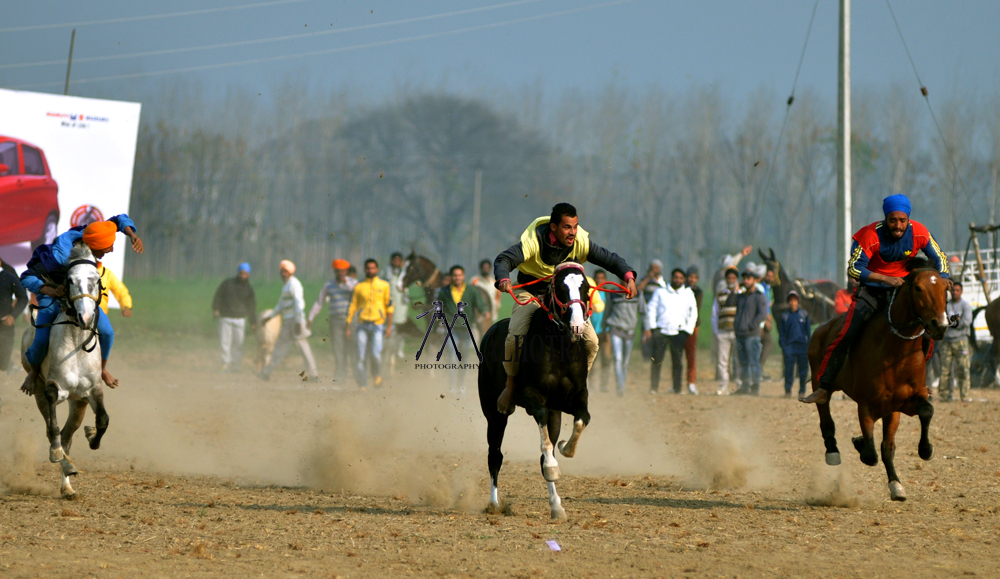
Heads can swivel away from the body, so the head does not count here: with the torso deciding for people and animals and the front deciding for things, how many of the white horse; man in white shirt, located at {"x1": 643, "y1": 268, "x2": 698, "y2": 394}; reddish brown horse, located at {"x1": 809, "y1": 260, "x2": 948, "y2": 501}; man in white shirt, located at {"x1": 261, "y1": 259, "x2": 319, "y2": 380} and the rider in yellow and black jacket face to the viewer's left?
1

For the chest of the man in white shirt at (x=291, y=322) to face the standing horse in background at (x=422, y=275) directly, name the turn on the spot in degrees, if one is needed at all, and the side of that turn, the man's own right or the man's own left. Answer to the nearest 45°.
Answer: approximately 180°

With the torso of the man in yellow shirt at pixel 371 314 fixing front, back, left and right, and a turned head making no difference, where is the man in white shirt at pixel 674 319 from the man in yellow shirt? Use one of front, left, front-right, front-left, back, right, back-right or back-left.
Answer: left

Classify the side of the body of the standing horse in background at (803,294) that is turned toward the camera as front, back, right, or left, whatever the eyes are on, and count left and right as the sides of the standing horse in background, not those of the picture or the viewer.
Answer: left

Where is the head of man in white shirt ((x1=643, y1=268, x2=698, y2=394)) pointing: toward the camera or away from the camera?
toward the camera

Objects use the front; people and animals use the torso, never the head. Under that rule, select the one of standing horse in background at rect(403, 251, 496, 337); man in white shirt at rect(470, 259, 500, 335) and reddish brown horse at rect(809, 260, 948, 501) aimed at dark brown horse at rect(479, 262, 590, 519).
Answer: the man in white shirt

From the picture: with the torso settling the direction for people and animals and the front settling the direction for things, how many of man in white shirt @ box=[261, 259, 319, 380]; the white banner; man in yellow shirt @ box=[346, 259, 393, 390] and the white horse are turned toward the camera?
3

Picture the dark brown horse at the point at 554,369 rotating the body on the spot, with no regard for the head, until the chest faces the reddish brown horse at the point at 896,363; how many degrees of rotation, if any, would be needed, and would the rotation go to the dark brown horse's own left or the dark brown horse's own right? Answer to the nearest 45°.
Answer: approximately 45° to the dark brown horse's own left

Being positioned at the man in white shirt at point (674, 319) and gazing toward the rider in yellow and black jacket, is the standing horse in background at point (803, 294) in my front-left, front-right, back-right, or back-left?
back-left

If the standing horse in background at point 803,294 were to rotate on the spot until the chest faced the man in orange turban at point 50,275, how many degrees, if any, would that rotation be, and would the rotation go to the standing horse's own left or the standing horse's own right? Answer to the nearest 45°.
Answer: approximately 45° to the standing horse's own left

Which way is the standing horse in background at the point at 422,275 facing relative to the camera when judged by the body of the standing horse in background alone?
to the viewer's left

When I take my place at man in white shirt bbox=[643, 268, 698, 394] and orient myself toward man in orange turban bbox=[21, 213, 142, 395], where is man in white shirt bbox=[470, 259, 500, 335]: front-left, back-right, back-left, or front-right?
front-right

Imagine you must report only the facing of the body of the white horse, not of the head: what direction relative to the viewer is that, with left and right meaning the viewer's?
facing the viewer

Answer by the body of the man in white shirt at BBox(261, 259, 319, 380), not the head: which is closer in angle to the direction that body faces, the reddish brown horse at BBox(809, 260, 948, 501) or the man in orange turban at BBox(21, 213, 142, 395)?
the man in orange turban

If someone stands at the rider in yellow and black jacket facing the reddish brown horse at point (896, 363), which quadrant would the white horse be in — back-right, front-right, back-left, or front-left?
back-left

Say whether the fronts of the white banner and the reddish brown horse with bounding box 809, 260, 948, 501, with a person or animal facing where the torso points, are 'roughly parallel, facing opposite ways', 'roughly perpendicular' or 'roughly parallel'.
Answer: roughly parallel

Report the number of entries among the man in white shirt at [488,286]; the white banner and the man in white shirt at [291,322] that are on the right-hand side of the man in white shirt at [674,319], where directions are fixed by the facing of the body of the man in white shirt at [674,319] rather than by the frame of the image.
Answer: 3

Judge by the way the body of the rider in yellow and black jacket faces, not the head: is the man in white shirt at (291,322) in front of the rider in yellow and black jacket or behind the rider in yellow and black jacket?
behind

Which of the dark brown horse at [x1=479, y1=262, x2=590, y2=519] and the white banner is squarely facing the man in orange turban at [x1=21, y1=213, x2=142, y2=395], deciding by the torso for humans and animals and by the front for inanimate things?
the white banner

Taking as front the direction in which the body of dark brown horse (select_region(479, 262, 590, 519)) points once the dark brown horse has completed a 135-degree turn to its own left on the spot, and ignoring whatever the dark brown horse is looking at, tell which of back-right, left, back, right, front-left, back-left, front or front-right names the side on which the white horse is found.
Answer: left
